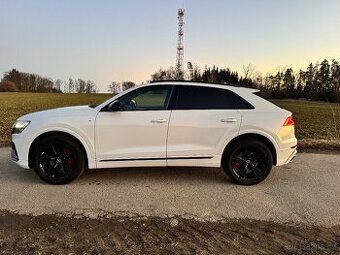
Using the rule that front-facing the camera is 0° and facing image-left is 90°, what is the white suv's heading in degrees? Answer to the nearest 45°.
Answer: approximately 90°
